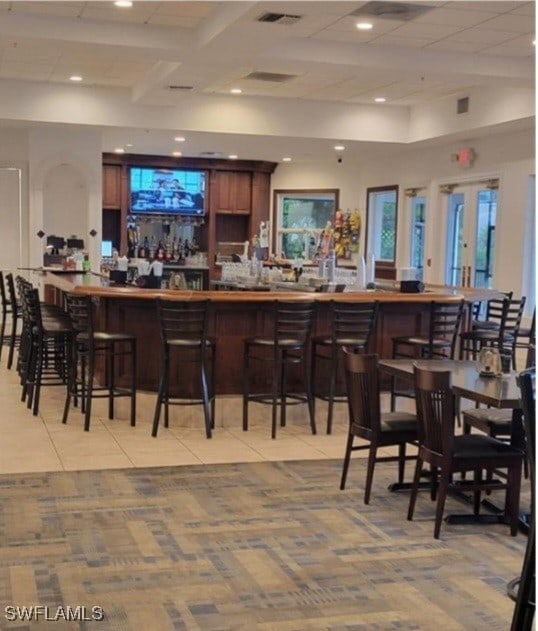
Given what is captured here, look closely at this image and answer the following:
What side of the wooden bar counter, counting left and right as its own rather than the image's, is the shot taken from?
front

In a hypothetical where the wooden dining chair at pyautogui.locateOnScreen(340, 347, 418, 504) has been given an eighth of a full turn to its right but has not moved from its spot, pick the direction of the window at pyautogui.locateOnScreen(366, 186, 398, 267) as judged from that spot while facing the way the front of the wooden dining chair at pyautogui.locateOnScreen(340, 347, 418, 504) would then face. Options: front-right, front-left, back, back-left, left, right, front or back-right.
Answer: left

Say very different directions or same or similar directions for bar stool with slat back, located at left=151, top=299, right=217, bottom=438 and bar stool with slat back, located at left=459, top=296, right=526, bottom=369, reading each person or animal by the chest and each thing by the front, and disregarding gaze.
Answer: same or similar directions

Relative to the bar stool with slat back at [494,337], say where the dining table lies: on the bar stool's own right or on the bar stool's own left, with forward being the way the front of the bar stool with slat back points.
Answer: on the bar stool's own left

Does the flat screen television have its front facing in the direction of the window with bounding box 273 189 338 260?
no

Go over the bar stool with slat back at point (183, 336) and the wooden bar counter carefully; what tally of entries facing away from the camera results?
1

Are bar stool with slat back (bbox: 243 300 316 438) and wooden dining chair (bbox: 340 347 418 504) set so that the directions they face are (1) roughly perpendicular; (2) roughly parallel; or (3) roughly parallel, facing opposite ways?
roughly perpendicular

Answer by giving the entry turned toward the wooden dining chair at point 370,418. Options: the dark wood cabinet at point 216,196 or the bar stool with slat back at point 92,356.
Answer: the dark wood cabinet

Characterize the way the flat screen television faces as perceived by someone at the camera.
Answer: facing the viewer

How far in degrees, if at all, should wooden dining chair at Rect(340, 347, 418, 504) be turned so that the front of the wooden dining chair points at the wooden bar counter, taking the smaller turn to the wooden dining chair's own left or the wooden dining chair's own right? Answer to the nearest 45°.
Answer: approximately 90° to the wooden dining chair's own left

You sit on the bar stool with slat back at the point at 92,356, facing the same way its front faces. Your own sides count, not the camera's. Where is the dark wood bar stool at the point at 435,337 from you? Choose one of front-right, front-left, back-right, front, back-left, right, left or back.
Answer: front-right

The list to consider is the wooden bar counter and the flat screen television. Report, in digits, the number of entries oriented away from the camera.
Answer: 0

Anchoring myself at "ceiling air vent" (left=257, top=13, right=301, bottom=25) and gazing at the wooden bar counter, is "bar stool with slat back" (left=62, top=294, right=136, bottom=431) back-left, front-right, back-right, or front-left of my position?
front-left

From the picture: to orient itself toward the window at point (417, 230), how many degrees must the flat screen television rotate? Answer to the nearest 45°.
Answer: approximately 45° to its left

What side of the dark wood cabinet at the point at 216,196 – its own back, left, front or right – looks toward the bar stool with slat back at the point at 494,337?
front

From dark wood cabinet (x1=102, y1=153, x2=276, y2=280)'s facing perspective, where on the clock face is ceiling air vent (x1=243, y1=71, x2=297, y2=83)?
The ceiling air vent is roughly at 12 o'clock from the dark wood cabinet.

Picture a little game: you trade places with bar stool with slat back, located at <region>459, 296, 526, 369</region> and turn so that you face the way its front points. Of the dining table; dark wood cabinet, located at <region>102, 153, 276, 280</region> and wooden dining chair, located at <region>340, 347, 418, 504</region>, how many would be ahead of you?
1

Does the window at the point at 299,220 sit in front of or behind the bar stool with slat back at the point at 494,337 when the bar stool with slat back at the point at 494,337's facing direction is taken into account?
in front

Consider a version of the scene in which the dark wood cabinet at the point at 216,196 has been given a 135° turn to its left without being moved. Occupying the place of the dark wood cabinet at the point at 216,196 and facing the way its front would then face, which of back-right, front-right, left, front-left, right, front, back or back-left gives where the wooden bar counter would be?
back-right

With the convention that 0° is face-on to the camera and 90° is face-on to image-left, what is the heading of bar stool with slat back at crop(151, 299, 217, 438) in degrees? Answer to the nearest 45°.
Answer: approximately 180°

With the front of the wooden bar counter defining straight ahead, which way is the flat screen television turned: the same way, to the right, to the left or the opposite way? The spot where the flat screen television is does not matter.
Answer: the same way

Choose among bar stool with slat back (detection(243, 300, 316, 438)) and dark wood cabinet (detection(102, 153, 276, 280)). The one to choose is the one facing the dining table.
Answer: the dark wood cabinet
